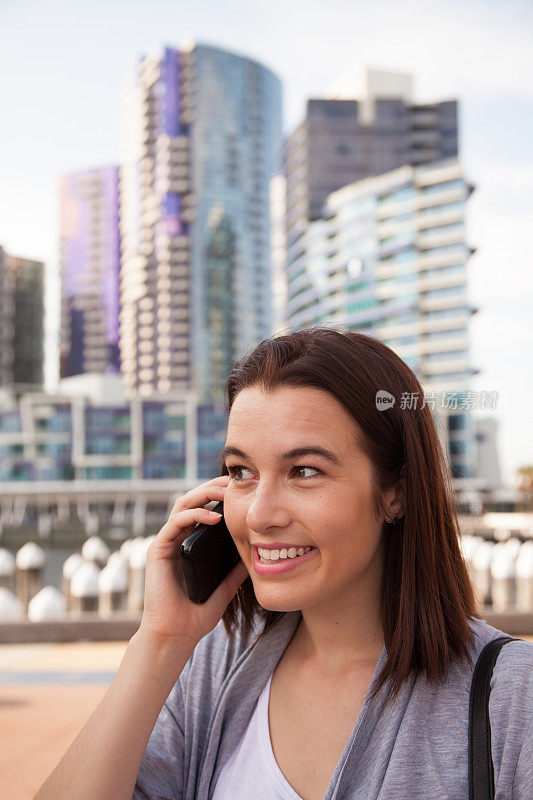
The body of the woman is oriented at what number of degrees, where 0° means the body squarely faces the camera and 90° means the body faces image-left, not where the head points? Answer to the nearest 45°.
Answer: approximately 45°
